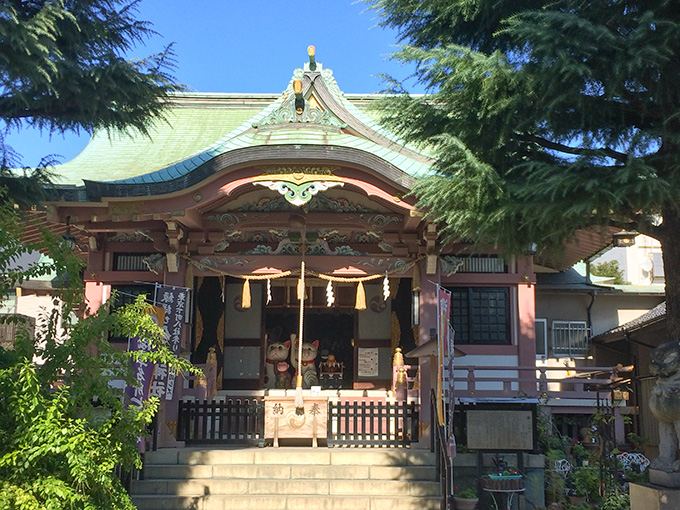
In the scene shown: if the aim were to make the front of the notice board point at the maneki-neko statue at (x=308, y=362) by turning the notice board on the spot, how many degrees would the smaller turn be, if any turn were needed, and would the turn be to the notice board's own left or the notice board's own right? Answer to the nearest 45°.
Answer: approximately 135° to the notice board's own right

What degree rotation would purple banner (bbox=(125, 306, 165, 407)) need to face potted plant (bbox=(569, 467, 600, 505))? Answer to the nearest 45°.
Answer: approximately 90° to its left

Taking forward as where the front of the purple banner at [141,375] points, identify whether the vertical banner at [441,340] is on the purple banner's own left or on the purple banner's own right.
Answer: on the purple banner's own left

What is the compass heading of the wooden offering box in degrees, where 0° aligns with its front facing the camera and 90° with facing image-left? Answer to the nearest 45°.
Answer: approximately 0°

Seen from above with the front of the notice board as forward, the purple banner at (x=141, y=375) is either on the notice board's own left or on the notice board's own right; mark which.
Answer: on the notice board's own right

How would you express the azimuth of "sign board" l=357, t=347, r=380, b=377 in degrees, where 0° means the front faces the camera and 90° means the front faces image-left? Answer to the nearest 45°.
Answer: approximately 0°
